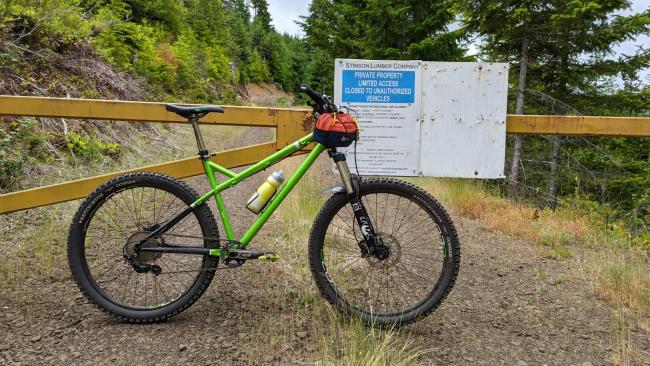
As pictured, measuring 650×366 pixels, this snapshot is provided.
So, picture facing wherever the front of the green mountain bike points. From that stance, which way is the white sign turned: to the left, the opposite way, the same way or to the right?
to the right

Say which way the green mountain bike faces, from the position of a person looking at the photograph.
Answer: facing to the right of the viewer

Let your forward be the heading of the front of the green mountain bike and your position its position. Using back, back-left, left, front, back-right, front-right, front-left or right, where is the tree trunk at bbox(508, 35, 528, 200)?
front-left

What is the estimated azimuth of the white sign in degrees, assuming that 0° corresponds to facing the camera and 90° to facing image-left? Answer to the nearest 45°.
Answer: approximately 0°

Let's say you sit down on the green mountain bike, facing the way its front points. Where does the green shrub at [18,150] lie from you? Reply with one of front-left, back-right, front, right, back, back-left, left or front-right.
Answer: back-left

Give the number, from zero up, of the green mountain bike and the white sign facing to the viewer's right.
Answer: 1

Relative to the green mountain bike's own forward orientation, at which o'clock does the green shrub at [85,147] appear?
The green shrub is roughly at 8 o'clock from the green mountain bike.

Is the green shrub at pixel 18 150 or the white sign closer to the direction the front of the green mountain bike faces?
the white sign

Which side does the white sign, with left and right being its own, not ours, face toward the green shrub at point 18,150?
right

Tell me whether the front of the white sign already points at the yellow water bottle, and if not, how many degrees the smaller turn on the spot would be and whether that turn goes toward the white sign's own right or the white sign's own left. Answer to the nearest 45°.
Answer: approximately 45° to the white sign's own right

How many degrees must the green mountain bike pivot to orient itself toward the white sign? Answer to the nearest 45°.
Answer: approximately 45° to its left

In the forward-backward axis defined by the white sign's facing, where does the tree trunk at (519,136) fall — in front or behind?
behind

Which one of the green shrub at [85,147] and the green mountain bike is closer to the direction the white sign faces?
the green mountain bike
